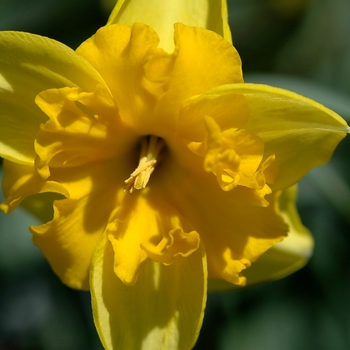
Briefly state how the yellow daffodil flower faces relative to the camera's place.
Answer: facing the viewer
